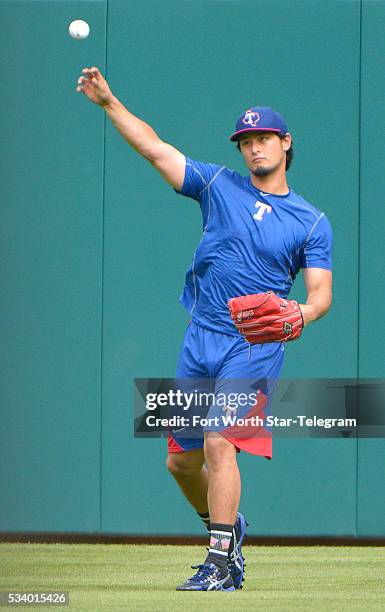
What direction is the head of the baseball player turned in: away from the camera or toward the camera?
toward the camera

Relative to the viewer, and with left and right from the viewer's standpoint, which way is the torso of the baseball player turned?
facing the viewer
